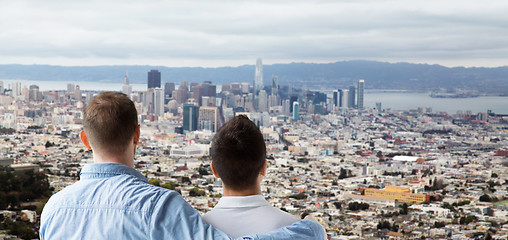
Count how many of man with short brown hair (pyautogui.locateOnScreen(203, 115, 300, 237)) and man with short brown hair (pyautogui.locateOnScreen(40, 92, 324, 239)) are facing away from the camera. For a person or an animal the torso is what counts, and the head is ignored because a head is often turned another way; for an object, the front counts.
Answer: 2

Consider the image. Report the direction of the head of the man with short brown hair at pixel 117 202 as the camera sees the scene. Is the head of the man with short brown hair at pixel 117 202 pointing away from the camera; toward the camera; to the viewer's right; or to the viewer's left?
away from the camera

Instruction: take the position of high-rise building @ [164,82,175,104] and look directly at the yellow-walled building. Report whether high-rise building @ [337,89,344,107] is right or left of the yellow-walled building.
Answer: left

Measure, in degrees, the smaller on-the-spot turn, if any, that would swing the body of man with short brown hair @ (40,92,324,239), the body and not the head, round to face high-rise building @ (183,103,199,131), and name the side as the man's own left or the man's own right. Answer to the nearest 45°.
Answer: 0° — they already face it

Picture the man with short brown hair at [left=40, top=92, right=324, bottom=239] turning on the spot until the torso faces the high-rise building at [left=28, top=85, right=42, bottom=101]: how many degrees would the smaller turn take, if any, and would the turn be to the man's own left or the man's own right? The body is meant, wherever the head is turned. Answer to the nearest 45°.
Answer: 0° — they already face it

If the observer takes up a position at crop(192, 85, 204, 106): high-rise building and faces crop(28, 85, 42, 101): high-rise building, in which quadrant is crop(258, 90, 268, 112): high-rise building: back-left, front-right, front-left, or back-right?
back-left

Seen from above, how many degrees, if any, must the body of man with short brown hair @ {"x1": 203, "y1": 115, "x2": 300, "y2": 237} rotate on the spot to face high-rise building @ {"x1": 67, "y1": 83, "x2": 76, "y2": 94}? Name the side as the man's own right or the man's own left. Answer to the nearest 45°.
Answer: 0° — they already face it

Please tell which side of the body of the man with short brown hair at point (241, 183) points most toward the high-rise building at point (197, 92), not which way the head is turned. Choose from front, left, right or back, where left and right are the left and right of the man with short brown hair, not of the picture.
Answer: front

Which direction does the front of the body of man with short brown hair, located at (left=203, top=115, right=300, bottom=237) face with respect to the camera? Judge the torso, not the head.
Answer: away from the camera

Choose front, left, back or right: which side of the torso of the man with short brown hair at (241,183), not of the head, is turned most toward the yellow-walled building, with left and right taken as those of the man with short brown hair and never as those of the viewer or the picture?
front

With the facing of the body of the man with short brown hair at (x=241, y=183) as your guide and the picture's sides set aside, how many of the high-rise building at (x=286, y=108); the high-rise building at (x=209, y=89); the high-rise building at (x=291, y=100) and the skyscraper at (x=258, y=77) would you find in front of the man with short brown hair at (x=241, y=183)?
4

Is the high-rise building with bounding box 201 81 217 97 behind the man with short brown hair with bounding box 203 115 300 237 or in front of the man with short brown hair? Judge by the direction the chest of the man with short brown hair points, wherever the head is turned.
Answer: in front

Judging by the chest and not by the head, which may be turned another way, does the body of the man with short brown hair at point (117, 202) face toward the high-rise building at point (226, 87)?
yes

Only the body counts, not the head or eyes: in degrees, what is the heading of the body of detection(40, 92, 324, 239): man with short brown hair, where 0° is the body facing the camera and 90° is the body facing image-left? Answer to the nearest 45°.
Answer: approximately 180°

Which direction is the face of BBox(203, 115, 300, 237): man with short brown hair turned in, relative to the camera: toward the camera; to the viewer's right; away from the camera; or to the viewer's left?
away from the camera
